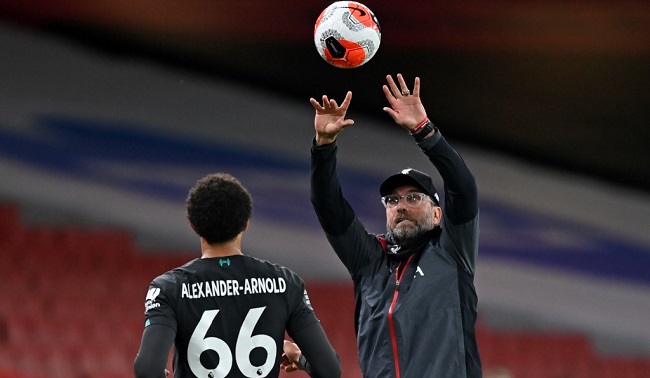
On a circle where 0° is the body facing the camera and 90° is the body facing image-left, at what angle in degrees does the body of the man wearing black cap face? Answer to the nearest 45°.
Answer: approximately 45°
